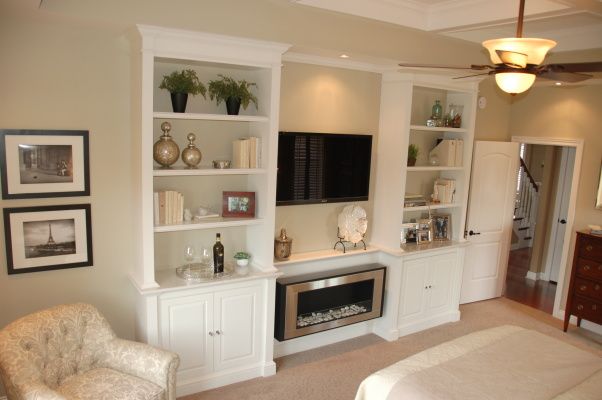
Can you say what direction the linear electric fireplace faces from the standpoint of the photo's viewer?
facing the viewer and to the right of the viewer

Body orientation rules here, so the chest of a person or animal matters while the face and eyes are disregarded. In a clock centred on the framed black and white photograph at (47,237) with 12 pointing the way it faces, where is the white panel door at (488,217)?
The white panel door is roughly at 9 o'clock from the framed black and white photograph.

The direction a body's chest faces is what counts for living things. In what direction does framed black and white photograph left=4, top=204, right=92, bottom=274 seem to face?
toward the camera

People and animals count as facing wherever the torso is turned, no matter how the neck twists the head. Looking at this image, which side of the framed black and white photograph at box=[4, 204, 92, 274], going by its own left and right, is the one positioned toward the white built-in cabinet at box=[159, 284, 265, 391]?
left

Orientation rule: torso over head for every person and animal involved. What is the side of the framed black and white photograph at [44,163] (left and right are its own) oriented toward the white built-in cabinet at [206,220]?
left

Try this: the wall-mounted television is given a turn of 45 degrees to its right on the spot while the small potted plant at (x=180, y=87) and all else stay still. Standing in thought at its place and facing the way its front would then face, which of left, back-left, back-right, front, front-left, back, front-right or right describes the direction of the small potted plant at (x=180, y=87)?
front-right

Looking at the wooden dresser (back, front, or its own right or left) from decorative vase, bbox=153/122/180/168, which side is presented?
front

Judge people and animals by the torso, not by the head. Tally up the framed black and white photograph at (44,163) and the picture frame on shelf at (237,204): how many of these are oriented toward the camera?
2

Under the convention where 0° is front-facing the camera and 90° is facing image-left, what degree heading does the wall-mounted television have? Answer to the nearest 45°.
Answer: approximately 315°

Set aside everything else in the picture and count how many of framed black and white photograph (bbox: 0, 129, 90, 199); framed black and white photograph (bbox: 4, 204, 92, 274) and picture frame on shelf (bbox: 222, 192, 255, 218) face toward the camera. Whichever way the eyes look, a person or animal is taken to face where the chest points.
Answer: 3

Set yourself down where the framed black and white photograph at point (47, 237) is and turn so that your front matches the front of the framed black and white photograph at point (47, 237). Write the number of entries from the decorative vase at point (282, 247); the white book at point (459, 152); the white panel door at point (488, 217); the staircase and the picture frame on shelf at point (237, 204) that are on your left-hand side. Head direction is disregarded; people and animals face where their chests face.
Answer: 5

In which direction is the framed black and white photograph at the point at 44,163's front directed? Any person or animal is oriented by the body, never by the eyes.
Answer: toward the camera

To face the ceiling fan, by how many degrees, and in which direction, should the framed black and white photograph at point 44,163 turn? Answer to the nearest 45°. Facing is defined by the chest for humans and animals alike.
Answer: approximately 45° to its left

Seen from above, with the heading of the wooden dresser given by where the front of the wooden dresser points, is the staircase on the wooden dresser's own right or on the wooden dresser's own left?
on the wooden dresser's own right

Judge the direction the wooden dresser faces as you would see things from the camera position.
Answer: facing the viewer and to the left of the viewer
